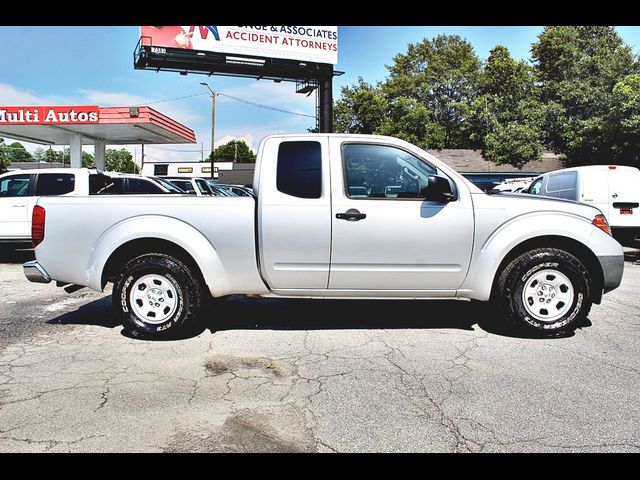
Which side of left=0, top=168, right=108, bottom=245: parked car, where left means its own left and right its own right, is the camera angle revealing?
left

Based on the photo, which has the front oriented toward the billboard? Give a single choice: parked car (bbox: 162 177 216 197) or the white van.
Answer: the white van

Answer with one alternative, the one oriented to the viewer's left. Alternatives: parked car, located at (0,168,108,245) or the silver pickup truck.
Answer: the parked car

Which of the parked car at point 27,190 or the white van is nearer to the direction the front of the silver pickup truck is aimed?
the white van

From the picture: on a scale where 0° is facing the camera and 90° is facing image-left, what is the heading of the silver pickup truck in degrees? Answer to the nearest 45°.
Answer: approximately 270°

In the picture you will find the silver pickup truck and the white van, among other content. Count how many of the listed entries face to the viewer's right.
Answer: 1

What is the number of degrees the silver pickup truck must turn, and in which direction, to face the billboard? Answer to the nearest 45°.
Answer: approximately 90° to its left

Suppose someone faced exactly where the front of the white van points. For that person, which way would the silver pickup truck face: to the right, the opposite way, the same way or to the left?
to the right

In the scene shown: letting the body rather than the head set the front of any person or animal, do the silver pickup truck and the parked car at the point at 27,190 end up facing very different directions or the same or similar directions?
very different directions
